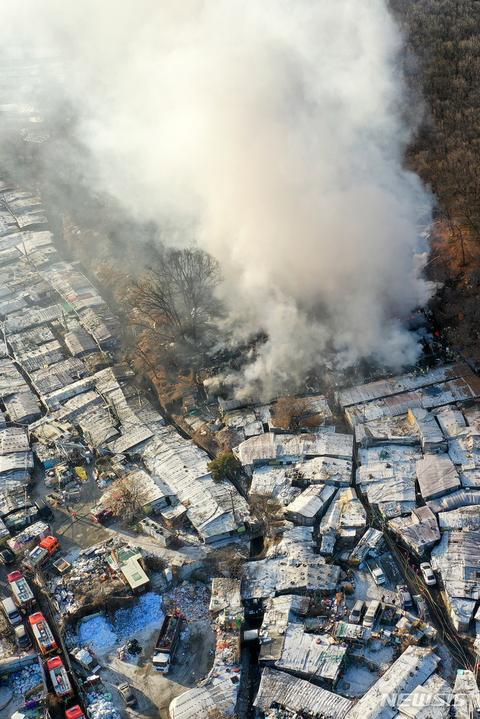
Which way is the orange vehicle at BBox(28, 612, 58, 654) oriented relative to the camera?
away from the camera

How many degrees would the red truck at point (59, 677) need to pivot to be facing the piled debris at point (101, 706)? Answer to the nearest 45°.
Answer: approximately 90° to its right

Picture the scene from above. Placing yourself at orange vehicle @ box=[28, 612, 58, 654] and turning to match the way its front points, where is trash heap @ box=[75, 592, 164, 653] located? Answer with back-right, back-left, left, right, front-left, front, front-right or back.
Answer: right

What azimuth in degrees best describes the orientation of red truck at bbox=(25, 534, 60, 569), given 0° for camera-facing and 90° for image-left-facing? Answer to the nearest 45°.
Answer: approximately 225°

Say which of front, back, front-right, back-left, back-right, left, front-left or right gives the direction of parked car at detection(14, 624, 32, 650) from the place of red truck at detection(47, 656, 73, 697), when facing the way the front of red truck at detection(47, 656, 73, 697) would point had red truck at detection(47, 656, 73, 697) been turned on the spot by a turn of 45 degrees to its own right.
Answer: left

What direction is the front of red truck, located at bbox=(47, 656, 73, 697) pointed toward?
away from the camera
